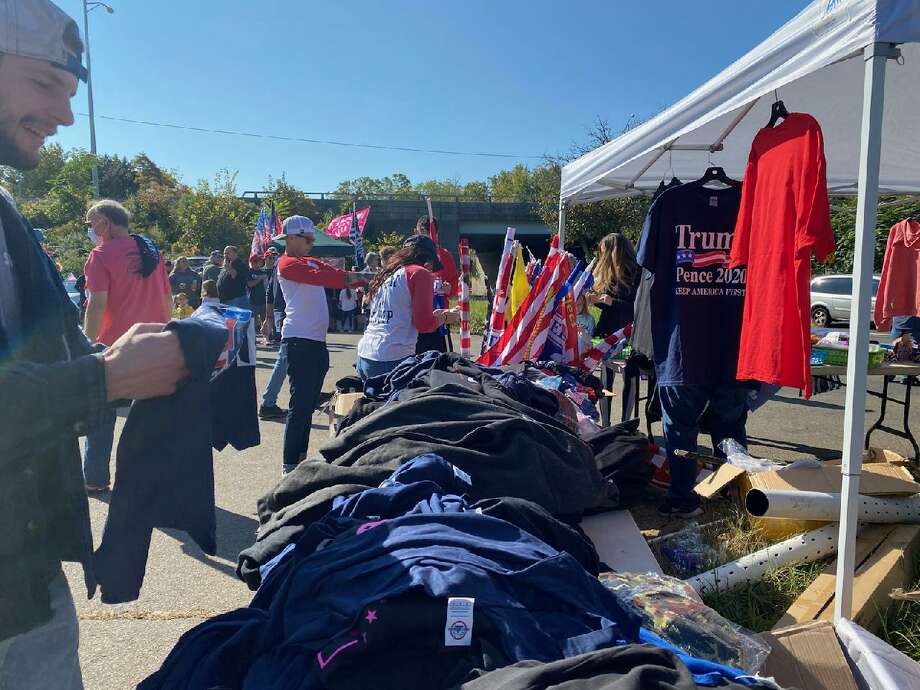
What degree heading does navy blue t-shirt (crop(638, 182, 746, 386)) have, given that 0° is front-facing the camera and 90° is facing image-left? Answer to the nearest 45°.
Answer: approximately 0°

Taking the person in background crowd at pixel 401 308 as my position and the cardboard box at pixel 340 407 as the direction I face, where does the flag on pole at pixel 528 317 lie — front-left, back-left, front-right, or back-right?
back-left

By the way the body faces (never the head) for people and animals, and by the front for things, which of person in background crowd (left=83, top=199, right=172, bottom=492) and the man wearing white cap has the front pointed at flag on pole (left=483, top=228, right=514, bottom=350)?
the man wearing white cap

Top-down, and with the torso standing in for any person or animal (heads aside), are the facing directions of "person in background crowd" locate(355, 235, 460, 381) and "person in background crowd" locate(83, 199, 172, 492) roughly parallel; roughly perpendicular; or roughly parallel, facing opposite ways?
roughly perpendicular

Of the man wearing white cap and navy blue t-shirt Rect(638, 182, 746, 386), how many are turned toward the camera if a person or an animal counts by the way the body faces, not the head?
1

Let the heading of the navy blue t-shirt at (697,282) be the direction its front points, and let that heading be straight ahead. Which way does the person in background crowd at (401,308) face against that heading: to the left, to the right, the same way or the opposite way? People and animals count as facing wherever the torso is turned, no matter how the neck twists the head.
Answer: the opposite way

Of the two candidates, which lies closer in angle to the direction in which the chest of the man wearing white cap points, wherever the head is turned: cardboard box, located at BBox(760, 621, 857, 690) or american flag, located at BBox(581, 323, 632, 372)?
the american flag

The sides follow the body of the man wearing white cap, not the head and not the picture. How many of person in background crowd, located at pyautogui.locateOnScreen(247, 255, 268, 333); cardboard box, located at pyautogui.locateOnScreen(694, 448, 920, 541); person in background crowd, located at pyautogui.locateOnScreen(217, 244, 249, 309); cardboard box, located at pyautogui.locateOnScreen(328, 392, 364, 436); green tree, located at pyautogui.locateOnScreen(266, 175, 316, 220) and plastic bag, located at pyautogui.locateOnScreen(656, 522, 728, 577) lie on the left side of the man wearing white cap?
3
